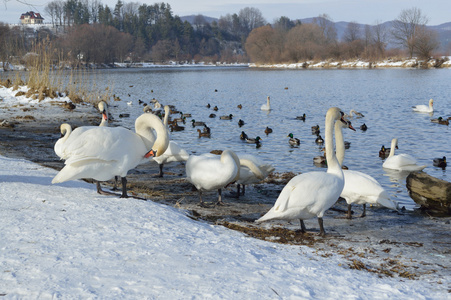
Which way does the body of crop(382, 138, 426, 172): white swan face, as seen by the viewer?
to the viewer's left

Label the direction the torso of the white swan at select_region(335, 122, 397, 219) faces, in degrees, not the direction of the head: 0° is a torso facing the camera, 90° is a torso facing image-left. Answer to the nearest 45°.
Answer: approximately 90°

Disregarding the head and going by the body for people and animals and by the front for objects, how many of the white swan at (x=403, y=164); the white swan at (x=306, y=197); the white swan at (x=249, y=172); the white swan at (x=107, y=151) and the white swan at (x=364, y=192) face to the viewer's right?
2

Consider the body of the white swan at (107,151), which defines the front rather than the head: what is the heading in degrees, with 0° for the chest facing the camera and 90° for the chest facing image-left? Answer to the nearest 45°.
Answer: approximately 270°

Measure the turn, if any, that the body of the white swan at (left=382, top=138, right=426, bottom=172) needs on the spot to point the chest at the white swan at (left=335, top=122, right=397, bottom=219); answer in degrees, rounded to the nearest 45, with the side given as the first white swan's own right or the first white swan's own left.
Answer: approximately 90° to the first white swan's own left

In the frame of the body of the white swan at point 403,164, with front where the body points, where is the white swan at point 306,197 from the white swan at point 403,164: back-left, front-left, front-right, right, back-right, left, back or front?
left

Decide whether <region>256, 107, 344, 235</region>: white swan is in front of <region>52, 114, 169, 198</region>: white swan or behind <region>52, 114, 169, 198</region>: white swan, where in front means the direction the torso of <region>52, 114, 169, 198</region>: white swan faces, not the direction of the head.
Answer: in front

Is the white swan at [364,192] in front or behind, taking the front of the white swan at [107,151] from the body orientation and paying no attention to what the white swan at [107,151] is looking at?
in front

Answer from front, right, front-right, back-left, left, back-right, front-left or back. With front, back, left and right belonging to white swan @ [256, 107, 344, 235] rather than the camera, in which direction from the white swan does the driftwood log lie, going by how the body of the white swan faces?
front-left

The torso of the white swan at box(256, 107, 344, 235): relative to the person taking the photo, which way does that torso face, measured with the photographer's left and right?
facing to the right of the viewer

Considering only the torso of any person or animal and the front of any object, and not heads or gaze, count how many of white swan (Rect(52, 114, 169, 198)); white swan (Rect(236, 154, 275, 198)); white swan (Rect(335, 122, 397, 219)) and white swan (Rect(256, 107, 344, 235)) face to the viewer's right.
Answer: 2

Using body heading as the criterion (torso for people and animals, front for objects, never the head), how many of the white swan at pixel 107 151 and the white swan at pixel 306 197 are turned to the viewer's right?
2

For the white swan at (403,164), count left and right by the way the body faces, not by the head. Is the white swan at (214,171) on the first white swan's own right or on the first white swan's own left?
on the first white swan's own left
